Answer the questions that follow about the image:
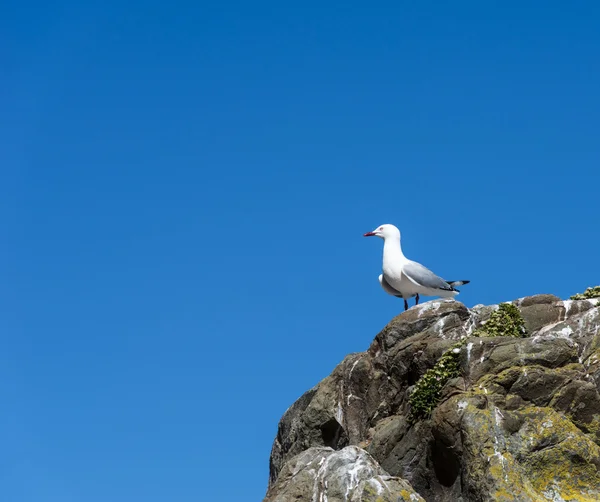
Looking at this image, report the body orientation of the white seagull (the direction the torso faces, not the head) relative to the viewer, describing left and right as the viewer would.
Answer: facing the viewer and to the left of the viewer

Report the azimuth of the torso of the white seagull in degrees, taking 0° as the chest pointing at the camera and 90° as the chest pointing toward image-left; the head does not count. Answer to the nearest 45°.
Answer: approximately 45°
